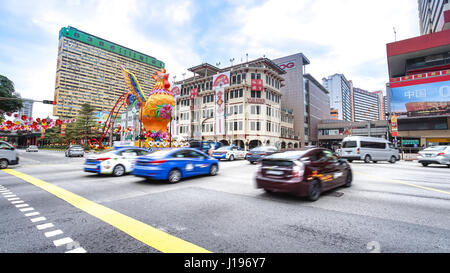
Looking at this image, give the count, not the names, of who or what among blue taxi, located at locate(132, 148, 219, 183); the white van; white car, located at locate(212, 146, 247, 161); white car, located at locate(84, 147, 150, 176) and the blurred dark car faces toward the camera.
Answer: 0

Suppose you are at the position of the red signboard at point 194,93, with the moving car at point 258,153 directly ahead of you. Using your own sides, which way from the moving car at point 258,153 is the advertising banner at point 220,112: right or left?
left

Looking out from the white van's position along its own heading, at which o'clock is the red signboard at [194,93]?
The red signboard is roughly at 8 o'clock from the white van.

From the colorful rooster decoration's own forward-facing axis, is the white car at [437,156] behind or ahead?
ahead

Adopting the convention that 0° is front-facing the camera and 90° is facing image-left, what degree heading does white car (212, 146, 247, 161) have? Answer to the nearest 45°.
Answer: approximately 225°

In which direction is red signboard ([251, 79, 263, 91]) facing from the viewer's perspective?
toward the camera

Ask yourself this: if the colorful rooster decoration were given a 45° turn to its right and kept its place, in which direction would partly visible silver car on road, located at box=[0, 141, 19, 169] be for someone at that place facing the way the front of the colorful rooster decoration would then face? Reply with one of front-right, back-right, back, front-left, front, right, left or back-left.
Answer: front-right

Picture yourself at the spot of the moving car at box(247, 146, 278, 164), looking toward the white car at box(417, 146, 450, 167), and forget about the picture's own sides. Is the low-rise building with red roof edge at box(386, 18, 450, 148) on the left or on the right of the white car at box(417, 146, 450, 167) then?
left

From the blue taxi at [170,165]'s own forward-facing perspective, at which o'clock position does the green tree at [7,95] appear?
The green tree is roughly at 9 o'clock from the blue taxi.

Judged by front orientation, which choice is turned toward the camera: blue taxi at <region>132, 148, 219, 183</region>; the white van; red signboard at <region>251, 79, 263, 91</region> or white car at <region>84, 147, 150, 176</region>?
the red signboard

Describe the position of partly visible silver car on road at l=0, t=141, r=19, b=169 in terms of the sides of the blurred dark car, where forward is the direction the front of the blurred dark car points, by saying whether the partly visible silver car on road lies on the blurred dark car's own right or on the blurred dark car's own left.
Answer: on the blurred dark car's own left

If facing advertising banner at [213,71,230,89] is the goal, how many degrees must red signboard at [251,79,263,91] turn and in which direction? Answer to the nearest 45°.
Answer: approximately 90° to its right

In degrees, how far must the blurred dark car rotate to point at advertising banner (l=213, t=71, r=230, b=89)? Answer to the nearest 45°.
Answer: approximately 90° to its left
